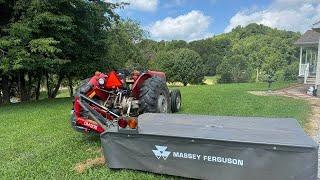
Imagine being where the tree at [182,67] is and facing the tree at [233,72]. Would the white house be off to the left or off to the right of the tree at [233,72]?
right

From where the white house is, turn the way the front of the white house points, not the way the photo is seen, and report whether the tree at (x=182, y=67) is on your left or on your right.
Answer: on your right

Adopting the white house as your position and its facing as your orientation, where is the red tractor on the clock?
The red tractor is roughly at 11 o'clock from the white house.

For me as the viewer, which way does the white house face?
facing the viewer and to the left of the viewer

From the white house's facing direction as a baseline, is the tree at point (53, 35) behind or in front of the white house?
in front

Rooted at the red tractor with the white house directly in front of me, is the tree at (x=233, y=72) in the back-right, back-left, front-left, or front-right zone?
front-left

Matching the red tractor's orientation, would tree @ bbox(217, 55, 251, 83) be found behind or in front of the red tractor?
in front
